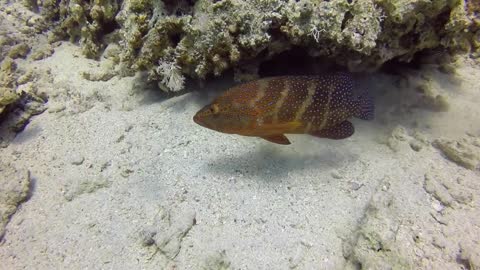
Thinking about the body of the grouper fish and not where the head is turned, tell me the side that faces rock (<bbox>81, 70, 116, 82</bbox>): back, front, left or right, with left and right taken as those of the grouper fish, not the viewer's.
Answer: front

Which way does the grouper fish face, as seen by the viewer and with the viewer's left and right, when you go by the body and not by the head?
facing to the left of the viewer

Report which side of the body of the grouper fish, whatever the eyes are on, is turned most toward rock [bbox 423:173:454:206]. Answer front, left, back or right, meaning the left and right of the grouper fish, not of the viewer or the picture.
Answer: back

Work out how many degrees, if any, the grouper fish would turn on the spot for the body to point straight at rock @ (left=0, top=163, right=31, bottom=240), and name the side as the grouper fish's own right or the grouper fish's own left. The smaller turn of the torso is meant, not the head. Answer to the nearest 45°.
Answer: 0° — it already faces it

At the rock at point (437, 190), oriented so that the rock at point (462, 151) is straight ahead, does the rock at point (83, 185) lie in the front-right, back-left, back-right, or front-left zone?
back-left

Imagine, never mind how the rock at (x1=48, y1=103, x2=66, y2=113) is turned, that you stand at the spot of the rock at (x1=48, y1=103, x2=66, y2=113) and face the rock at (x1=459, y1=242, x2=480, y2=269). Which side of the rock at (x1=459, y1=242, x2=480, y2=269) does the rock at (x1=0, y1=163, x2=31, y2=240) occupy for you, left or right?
right

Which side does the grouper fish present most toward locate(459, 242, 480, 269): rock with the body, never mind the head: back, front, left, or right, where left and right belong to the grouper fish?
left

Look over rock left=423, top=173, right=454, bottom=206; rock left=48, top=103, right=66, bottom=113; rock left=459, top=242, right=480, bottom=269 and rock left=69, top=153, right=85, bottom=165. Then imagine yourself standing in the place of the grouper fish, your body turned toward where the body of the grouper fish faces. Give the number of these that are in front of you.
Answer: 2

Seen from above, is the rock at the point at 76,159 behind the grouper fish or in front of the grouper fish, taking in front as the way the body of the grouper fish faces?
in front

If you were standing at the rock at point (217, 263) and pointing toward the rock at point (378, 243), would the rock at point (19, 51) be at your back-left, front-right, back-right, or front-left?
back-left

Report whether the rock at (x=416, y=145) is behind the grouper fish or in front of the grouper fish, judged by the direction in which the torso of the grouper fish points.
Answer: behind

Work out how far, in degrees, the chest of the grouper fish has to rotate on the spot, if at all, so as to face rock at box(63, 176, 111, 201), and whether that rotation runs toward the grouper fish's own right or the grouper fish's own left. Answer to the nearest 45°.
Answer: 0° — it already faces it

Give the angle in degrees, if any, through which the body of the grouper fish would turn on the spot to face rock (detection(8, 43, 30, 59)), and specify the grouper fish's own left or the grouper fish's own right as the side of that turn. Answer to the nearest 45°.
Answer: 0° — it already faces it
